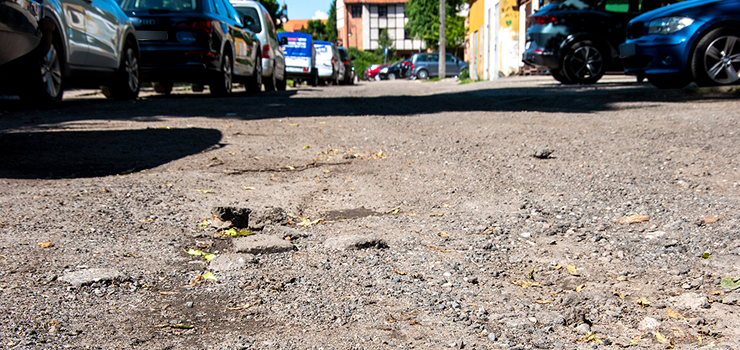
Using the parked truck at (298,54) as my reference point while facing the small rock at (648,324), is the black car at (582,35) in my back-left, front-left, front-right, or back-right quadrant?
front-left

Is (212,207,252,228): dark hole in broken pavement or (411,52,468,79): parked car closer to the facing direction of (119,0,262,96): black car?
the parked car

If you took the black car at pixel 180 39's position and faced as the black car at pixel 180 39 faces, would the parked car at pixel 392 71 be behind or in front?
in front

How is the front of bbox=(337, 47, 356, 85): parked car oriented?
away from the camera

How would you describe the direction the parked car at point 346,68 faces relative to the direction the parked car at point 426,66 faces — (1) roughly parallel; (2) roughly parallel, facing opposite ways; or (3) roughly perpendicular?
roughly perpendicular

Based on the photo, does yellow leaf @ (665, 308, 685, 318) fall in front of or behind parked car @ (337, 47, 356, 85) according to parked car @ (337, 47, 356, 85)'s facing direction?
behind

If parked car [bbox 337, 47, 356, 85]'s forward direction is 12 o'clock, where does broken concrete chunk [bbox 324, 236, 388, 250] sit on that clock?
The broken concrete chunk is roughly at 6 o'clock from the parked car.

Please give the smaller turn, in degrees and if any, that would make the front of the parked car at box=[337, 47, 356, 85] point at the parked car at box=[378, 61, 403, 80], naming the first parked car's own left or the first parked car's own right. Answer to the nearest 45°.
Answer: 0° — it already faces it

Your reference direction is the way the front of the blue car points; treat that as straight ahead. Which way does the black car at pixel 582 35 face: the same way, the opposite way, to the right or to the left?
the opposite way

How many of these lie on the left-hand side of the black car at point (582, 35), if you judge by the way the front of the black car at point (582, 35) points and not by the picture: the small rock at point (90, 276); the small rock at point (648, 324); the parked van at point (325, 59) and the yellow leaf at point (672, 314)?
1

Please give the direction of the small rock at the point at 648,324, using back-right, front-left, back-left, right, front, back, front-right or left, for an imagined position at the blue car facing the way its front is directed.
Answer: front-left
